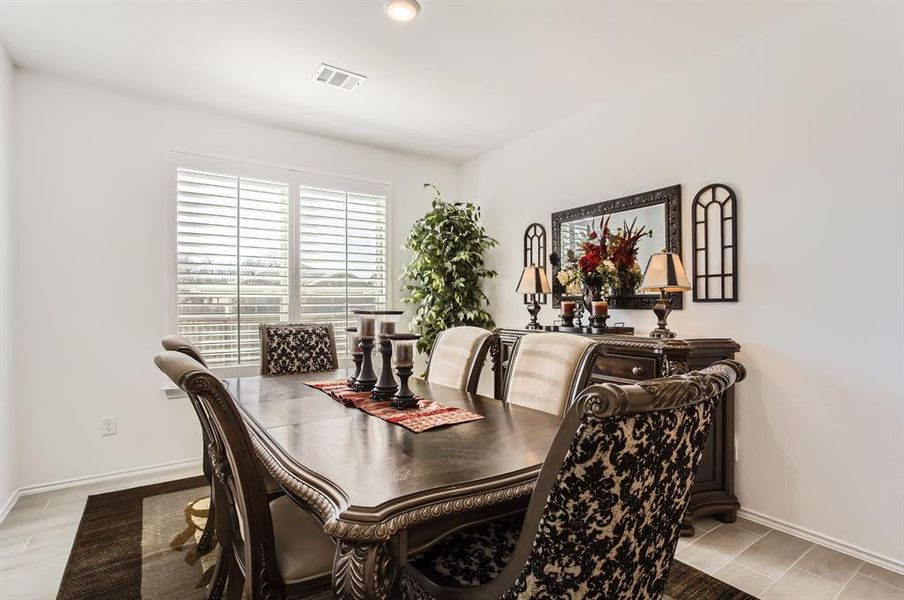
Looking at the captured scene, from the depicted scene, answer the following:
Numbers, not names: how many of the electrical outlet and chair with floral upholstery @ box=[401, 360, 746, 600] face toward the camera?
1

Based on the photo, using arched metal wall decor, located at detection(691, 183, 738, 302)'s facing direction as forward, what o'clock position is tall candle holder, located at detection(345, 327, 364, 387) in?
The tall candle holder is roughly at 12 o'clock from the arched metal wall decor.

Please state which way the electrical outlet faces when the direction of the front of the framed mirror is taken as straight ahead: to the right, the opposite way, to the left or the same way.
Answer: to the left

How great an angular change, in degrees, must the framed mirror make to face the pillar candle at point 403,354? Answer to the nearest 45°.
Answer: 0° — it already faces it

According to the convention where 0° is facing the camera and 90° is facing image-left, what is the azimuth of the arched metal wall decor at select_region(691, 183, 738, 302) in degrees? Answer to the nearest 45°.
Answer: approximately 45°

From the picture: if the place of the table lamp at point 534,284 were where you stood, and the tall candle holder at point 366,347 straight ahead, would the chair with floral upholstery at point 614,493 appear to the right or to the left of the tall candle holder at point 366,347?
left

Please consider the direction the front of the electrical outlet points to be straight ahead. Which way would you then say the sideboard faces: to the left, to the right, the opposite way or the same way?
to the right

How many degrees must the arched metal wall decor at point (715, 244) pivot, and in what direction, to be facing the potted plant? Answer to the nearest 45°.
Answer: approximately 45° to its right

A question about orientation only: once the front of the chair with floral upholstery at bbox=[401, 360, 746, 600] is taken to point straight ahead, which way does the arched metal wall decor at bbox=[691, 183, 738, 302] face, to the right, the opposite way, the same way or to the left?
to the left

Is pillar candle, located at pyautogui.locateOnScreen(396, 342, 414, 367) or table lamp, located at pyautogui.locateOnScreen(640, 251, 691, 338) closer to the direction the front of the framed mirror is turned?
the pillar candle
